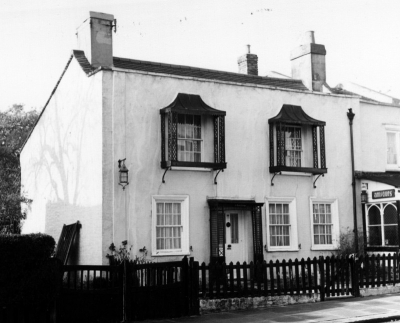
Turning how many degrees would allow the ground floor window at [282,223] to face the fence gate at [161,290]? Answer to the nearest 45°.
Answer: approximately 45° to its right

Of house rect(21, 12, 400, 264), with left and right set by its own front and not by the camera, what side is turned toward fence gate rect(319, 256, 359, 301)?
front

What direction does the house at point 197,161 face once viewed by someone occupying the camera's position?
facing the viewer and to the right of the viewer

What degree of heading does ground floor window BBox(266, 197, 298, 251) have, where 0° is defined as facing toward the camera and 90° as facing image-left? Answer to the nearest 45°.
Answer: approximately 315°

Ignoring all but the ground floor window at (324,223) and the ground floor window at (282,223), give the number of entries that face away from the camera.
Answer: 0

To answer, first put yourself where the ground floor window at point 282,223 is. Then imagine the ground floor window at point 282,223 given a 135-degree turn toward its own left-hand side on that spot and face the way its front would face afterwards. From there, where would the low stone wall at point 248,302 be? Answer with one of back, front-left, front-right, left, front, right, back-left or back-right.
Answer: back

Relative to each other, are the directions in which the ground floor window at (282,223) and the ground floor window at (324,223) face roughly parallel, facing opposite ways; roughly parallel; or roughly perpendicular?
roughly parallel

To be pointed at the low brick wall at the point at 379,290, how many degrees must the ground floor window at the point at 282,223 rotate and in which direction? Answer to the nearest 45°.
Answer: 0° — it already faces it

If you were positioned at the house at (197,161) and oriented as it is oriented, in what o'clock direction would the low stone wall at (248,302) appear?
The low stone wall is roughly at 1 o'clock from the house.

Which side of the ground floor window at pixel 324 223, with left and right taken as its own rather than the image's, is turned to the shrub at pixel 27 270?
right

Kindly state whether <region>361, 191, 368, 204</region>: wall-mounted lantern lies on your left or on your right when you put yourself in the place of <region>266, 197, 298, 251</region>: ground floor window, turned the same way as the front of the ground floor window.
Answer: on your left

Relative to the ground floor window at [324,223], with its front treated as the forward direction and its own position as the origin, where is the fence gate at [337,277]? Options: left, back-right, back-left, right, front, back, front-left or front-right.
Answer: front-right

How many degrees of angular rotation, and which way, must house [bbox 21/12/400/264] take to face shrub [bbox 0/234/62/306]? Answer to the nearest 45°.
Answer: approximately 45° to its right

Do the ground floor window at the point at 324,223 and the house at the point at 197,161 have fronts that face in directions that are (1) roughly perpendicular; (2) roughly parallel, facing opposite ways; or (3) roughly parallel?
roughly parallel

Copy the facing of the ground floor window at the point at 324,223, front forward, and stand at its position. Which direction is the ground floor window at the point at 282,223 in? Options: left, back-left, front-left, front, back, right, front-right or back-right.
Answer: right
